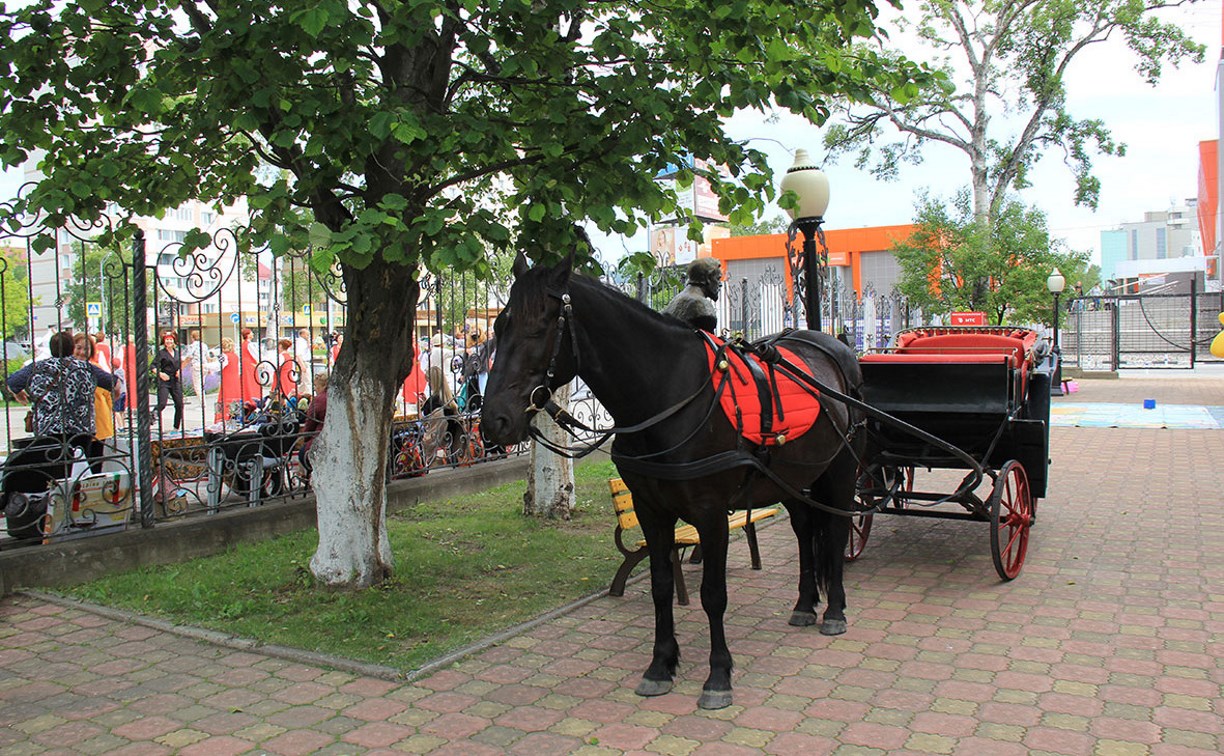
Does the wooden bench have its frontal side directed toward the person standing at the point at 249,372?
no

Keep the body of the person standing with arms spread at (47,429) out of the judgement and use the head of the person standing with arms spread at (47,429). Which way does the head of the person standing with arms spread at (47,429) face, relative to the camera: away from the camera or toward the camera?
away from the camera

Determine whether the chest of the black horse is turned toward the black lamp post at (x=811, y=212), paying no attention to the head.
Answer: no

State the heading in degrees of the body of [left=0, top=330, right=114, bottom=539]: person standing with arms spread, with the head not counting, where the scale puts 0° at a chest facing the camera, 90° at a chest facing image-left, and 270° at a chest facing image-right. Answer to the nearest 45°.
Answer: approximately 180°

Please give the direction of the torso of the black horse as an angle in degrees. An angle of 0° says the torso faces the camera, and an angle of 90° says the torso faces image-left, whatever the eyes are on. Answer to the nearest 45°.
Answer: approximately 45°

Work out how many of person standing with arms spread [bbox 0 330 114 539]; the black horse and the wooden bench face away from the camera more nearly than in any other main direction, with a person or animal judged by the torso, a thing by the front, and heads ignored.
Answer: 1

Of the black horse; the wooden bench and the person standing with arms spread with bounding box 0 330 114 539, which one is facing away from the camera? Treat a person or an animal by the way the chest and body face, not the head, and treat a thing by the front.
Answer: the person standing with arms spread

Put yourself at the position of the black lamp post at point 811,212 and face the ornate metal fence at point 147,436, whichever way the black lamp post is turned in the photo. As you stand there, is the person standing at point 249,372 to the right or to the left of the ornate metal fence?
right

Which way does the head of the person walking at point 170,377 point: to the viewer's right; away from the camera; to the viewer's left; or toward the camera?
toward the camera

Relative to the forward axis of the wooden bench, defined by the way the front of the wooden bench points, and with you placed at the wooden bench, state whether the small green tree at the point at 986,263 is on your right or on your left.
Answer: on your left

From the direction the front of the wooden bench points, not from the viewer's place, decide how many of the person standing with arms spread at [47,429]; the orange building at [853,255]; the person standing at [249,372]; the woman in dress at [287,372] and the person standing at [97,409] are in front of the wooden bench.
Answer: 0

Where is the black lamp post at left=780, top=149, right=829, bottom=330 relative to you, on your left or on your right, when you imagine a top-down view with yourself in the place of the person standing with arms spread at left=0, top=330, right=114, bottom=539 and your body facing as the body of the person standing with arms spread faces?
on your right

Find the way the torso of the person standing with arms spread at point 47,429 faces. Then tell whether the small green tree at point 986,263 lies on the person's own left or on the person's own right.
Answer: on the person's own right

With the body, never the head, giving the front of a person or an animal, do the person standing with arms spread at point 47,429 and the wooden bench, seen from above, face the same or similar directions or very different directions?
very different directions
